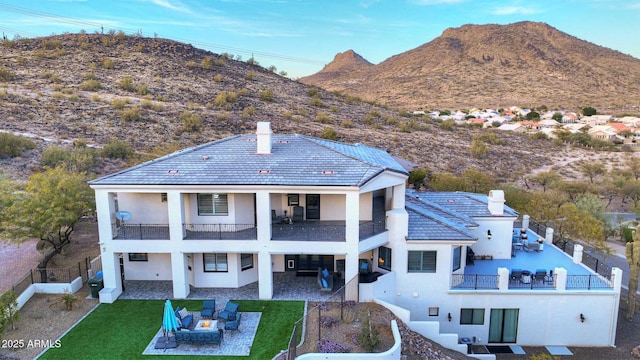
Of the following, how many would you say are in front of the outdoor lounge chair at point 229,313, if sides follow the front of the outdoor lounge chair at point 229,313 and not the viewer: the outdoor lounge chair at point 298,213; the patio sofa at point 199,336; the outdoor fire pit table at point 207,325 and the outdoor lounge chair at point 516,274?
2

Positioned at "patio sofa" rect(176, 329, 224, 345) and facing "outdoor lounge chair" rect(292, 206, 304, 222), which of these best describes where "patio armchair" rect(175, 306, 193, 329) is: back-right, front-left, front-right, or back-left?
front-left

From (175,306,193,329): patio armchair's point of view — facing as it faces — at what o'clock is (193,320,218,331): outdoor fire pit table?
The outdoor fire pit table is roughly at 12 o'clock from the patio armchair.

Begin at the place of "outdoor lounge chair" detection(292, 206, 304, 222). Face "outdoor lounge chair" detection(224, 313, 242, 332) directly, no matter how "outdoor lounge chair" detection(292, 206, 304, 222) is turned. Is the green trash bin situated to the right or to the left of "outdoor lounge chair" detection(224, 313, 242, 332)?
right

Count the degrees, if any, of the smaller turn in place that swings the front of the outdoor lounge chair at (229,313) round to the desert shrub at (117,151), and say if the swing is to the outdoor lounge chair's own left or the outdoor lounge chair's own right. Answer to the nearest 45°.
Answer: approximately 135° to the outdoor lounge chair's own right

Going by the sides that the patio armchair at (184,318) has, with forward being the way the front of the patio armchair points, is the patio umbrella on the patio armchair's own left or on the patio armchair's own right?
on the patio armchair's own right

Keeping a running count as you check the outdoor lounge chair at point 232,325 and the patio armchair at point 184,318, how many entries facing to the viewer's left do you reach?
1

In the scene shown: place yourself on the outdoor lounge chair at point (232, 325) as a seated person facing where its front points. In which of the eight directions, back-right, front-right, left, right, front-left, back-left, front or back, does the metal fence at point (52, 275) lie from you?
front-right

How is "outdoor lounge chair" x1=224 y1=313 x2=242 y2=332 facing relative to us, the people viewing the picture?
facing to the left of the viewer

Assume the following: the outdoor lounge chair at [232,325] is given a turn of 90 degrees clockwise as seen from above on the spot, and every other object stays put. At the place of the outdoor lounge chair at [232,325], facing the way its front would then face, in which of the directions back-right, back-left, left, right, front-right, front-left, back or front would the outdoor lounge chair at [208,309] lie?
front-left

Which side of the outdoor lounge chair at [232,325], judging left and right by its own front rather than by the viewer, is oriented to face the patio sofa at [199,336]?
front

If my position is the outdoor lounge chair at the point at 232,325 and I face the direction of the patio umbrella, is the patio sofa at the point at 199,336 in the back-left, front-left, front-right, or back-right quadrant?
front-left
